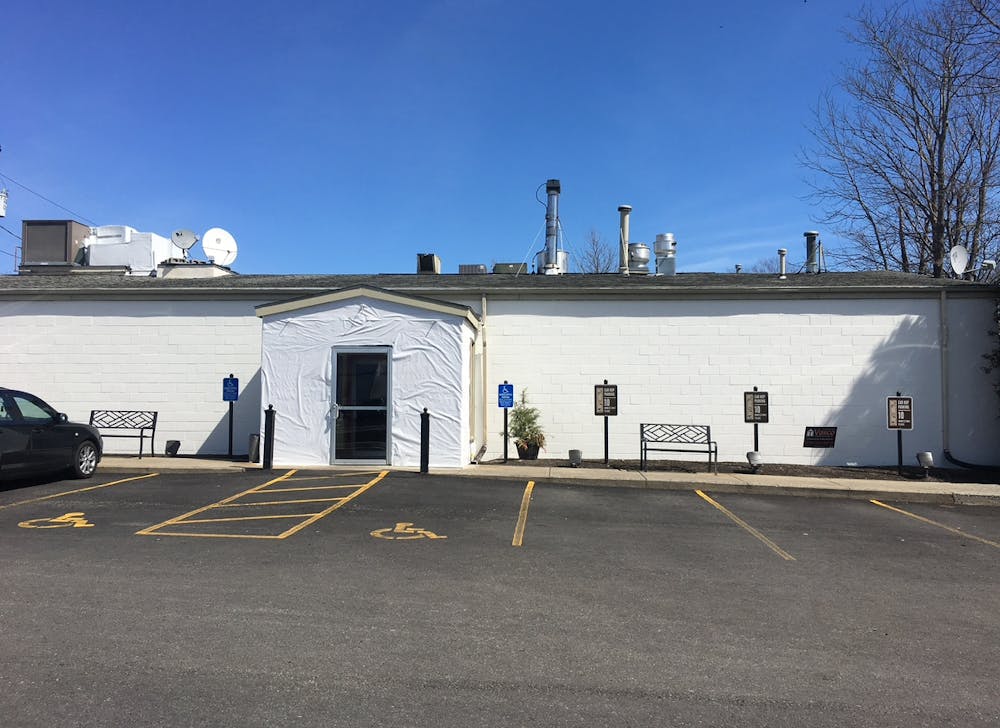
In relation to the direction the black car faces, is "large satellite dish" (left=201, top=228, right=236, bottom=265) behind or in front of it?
in front

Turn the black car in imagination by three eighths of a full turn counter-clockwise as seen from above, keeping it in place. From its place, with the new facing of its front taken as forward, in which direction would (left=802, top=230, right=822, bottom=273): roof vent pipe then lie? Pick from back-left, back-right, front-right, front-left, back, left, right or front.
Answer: back

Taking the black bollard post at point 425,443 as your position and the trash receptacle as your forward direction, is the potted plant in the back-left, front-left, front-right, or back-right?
back-right

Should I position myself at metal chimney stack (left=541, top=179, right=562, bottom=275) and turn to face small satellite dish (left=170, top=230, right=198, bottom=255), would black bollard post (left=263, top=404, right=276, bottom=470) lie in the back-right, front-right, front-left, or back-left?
front-left

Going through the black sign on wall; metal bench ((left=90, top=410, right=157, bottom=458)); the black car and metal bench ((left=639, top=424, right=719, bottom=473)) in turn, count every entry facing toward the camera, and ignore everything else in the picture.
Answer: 3

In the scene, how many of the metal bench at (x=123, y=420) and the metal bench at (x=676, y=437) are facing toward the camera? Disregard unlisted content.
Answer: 2

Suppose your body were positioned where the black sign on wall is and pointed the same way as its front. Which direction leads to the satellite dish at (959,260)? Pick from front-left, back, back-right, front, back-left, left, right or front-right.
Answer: back-left

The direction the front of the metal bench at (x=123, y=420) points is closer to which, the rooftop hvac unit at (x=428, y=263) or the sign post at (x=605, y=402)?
the sign post

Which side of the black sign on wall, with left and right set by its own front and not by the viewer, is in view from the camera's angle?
front

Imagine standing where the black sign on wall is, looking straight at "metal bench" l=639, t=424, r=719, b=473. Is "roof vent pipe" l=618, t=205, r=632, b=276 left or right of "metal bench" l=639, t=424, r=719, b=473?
right

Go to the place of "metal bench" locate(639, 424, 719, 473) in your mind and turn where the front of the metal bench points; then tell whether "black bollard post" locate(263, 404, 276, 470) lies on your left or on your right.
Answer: on your right

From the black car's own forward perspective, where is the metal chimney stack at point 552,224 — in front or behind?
in front

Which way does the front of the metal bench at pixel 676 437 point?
toward the camera

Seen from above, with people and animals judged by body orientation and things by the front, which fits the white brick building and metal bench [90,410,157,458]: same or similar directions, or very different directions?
same or similar directions
